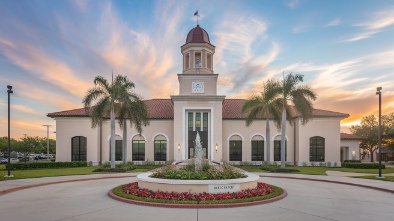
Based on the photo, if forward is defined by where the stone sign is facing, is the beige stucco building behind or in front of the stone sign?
behind

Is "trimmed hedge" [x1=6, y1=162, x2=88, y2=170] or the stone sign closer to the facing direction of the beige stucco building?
the stone sign

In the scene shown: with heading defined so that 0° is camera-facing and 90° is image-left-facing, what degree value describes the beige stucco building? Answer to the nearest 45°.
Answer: approximately 0°

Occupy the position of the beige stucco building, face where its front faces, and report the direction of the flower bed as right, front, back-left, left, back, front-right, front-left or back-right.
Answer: front

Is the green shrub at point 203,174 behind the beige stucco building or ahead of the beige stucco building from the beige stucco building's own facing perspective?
ahead

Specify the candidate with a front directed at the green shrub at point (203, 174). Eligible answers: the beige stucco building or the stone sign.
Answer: the beige stucco building

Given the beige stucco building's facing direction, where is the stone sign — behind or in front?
in front

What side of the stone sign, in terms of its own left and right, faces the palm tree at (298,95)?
back

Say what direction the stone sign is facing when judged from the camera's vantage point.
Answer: facing the viewer

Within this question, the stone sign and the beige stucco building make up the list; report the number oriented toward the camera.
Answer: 2

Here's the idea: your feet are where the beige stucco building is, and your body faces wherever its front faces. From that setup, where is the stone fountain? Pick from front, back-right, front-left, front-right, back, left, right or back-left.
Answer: front

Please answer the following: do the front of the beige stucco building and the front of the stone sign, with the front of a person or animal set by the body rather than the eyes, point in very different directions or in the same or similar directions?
same or similar directions
